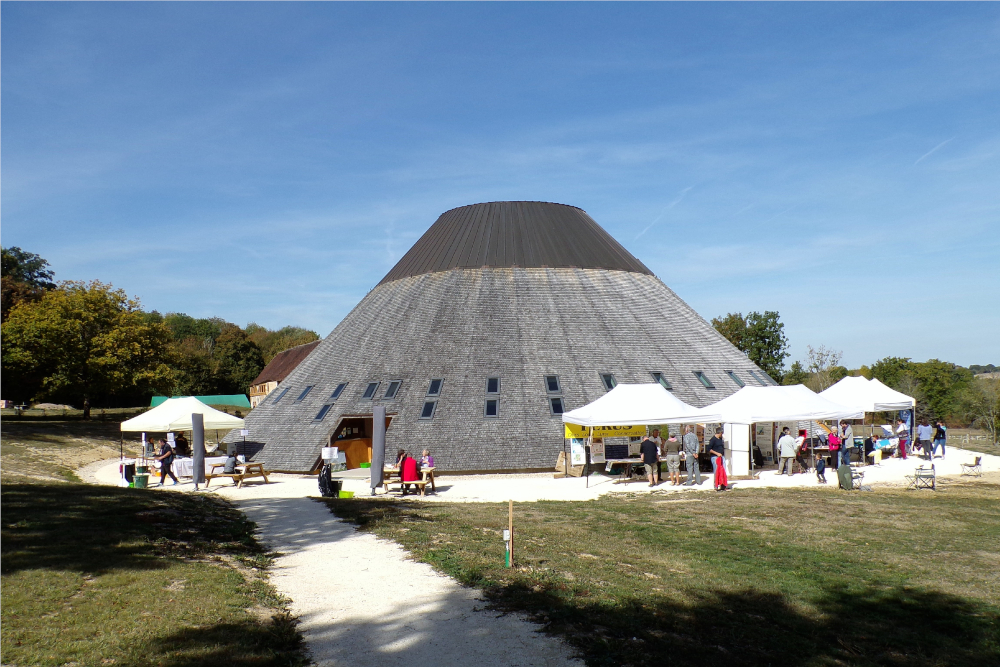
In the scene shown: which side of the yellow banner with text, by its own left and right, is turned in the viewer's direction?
front

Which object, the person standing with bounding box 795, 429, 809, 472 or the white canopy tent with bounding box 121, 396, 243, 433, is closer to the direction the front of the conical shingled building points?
the white canopy tent

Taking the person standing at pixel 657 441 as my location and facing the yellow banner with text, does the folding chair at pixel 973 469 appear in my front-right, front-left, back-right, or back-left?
back-right

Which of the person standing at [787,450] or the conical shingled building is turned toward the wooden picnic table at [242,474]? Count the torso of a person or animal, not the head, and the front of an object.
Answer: the conical shingled building

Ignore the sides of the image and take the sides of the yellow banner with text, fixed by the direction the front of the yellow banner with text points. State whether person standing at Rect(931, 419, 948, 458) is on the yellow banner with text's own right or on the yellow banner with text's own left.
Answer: on the yellow banner with text's own left

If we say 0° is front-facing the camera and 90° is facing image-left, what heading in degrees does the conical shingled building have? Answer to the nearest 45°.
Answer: approximately 45°

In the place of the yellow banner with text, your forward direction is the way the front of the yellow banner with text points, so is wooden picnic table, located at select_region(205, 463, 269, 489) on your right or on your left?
on your right

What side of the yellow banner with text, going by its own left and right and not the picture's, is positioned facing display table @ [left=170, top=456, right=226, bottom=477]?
right
